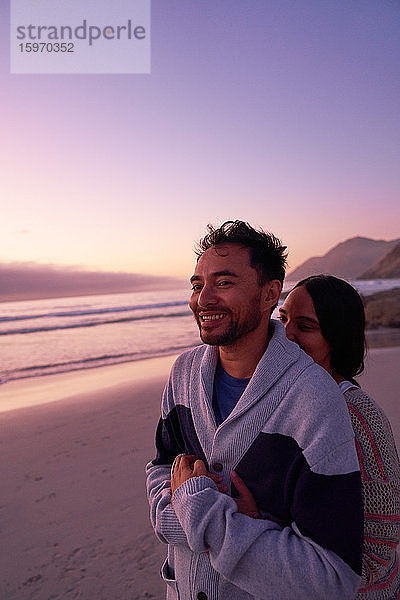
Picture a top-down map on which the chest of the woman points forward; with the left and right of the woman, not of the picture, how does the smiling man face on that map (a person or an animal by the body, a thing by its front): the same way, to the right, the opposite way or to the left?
the same way

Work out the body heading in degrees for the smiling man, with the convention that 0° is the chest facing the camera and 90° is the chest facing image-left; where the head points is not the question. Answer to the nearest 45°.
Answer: approximately 45°

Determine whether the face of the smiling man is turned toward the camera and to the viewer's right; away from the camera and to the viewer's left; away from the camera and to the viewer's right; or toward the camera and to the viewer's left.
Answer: toward the camera and to the viewer's left

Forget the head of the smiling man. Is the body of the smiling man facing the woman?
no

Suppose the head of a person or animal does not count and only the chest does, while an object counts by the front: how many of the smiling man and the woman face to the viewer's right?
0

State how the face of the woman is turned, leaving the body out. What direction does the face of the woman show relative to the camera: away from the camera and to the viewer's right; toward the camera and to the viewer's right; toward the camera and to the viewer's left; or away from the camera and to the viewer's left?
toward the camera and to the viewer's left

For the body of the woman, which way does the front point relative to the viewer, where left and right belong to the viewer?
facing the viewer and to the left of the viewer
